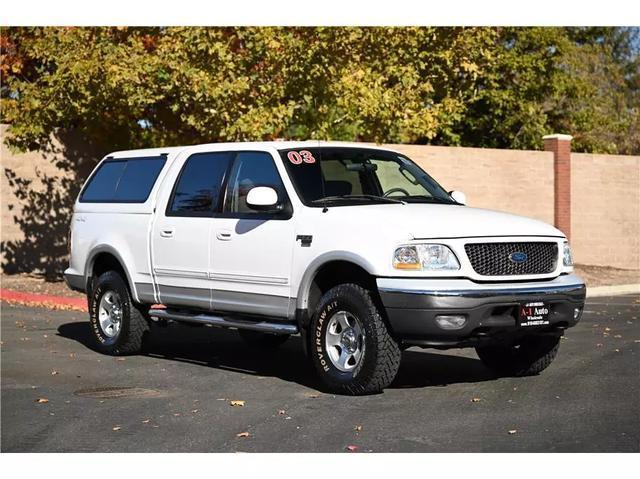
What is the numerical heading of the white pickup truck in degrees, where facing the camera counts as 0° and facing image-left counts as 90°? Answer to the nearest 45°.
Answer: approximately 315°

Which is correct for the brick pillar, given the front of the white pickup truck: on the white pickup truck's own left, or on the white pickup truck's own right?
on the white pickup truck's own left
